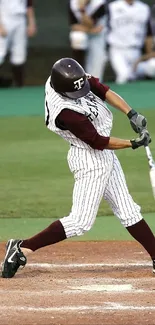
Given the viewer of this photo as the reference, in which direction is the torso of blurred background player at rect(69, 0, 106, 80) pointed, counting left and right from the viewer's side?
facing the viewer

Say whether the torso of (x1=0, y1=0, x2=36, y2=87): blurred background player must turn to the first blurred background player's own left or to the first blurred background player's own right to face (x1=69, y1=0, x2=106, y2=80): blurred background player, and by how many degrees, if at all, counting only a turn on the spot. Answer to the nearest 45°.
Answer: approximately 90° to the first blurred background player's own left

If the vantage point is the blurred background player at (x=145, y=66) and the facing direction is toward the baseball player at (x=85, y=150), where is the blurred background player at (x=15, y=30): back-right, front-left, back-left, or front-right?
front-right

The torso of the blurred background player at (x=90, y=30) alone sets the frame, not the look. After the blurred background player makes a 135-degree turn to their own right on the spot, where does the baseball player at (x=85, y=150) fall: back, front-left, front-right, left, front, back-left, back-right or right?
back-left

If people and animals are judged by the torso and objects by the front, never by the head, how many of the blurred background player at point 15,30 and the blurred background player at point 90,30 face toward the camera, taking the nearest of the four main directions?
2

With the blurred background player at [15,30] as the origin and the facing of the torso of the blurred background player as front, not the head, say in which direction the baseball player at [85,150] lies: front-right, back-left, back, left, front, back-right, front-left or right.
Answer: front

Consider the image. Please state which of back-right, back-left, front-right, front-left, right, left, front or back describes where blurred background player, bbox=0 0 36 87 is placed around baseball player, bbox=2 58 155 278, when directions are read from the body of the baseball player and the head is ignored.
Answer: back-left

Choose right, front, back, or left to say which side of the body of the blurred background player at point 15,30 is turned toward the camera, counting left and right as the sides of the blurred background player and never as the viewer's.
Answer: front

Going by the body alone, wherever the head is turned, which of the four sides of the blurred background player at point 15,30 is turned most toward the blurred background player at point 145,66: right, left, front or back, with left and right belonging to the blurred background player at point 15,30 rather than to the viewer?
left

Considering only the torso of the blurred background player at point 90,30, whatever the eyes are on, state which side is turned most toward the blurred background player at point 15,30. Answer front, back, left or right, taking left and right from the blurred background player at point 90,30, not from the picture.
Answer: right
